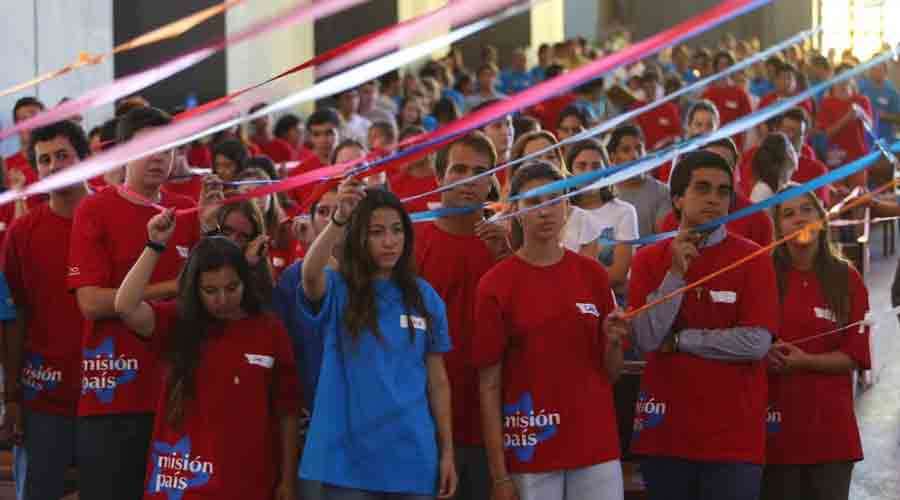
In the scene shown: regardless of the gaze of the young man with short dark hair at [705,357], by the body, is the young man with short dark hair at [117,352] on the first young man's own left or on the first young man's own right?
on the first young man's own right

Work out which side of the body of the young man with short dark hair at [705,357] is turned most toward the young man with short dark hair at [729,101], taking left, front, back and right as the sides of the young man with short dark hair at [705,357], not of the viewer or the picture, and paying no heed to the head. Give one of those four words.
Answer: back

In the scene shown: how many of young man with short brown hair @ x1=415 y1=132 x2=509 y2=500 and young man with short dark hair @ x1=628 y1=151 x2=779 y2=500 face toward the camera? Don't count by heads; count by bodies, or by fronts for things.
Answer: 2

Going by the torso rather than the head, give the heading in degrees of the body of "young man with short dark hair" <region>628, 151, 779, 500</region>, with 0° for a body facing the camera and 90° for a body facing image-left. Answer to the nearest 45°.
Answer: approximately 0°

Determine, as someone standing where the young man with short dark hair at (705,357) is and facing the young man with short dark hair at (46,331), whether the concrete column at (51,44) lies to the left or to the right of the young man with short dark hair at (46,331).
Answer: right

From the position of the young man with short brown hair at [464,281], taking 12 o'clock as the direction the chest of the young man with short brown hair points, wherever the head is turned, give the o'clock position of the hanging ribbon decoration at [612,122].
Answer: The hanging ribbon decoration is roughly at 10 o'clock from the young man with short brown hair.
